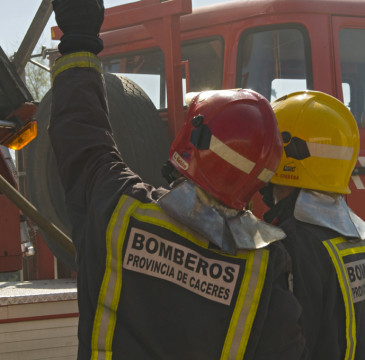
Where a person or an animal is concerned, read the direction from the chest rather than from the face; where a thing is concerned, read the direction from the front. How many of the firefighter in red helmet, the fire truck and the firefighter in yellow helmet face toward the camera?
0

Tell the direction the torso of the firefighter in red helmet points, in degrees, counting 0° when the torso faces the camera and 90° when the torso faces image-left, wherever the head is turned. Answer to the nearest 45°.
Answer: approximately 180°

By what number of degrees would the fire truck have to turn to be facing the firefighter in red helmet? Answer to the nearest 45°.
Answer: approximately 135° to its right

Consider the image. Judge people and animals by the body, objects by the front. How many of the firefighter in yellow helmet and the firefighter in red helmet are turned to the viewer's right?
0

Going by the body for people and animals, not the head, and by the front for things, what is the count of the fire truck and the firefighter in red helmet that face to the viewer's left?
0

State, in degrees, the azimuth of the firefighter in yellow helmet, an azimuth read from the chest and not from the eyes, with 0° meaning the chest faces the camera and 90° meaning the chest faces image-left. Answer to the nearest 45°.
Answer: approximately 135°

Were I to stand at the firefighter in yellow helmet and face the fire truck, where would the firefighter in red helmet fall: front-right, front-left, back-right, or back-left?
back-left

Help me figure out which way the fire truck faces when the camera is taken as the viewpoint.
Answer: facing away from the viewer and to the right of the viewer

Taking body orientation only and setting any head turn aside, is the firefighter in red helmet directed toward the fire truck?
yes

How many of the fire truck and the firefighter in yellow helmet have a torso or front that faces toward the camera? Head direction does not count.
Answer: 0

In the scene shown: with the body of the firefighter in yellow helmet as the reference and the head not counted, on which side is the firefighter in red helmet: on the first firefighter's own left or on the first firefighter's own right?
on the first firefighter's own left
